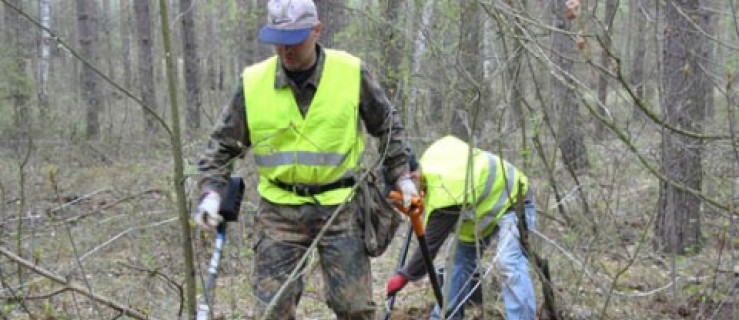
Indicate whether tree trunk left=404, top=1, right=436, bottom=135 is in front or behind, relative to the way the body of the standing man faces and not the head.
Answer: behind

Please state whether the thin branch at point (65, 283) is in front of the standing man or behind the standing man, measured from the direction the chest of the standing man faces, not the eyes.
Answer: in front

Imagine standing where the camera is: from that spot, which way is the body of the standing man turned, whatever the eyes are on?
toward the camera

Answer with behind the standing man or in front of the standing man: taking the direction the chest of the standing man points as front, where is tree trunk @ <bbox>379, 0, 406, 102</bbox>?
behind

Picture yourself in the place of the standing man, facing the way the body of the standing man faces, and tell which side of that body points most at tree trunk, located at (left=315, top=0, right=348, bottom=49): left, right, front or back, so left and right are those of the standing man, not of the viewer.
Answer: back

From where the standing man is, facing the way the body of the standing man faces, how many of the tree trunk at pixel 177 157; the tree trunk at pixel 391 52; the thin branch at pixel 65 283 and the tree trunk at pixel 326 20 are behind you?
2

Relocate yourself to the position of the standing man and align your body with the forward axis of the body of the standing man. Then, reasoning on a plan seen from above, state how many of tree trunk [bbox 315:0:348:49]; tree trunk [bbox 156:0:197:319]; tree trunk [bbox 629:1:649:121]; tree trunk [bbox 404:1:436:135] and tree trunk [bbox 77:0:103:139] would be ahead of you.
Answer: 1

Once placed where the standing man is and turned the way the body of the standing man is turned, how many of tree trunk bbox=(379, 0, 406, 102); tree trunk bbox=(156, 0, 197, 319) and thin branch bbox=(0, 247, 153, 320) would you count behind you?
1

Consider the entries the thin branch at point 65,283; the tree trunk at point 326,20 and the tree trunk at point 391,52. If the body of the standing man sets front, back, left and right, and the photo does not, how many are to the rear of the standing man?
2

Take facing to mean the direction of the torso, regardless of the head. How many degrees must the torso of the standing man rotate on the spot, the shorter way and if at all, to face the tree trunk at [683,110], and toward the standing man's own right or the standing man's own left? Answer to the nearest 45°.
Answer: approximately 135° to the standing man's own left

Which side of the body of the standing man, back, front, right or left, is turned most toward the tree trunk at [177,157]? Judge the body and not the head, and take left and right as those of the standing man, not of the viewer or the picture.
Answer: right

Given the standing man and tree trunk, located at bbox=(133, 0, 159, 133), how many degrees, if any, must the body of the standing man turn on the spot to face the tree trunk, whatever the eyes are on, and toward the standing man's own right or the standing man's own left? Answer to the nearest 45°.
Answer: approximately 180°
